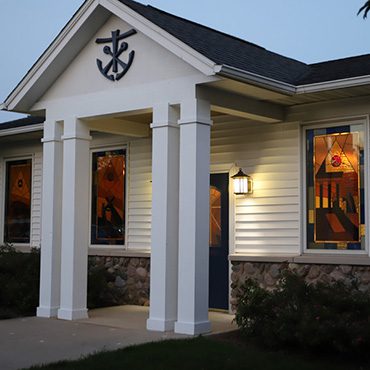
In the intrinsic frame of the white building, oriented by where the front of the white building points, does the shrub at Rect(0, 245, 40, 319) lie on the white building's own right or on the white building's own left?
on the white building's own right

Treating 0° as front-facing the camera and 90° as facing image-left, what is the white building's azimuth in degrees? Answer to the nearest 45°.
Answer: approximately 45°

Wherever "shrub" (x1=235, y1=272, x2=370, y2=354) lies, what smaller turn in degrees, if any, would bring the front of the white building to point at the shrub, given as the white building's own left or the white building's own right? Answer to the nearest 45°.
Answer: approximately 90° to the white building's own left
